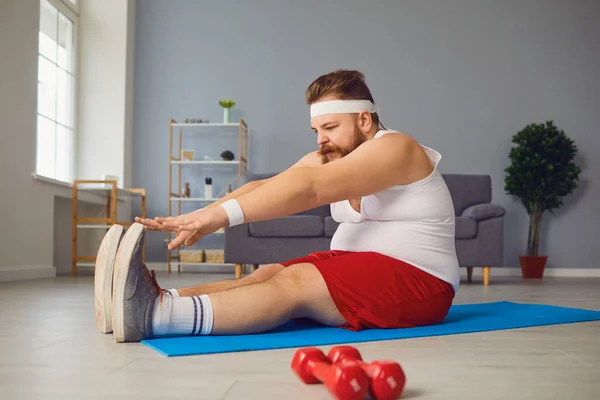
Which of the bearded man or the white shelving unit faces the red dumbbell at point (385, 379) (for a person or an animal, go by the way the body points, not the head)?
the white shelving unit

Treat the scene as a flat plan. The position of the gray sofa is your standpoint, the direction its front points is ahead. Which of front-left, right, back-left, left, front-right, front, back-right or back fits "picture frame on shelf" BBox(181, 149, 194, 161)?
back-right

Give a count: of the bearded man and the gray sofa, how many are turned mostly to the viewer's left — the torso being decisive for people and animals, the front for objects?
1

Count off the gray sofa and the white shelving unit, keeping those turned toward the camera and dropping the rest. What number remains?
2

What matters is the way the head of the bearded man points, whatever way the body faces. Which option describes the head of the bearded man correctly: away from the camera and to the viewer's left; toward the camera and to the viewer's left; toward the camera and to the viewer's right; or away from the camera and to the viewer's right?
toward the camera and to the viewer's left

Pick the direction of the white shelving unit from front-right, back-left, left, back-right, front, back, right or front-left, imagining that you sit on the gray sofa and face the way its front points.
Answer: back-right

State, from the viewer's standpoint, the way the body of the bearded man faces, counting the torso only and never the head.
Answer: to the viewer's left

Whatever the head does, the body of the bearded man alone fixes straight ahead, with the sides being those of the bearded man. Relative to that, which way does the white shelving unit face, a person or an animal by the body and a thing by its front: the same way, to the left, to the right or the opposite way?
to the left
